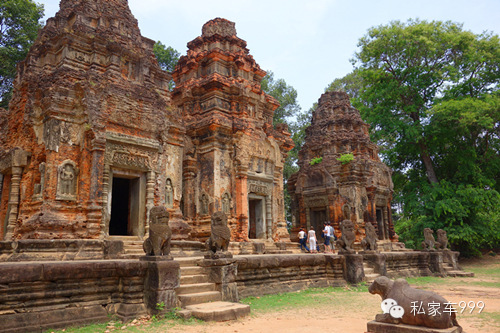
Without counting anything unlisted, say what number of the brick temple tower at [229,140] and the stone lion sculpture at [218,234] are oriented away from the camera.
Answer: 0

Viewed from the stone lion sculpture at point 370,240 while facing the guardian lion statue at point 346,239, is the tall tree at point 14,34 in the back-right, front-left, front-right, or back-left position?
front-right

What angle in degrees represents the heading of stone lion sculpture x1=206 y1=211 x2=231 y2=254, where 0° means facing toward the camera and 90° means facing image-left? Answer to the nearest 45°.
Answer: approximately 315°

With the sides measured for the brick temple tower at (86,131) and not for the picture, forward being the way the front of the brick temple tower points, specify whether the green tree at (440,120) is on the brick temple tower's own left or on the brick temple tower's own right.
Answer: on the brick temple tower's own left

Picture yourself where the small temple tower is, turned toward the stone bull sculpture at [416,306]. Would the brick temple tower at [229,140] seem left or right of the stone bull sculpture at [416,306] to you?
right

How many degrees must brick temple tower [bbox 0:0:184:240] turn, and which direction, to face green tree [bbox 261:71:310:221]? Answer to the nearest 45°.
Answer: approximately 90° to its left

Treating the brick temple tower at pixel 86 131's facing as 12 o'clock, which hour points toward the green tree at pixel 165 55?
The green tree is roughly at 8 o'clock from the brick temple tower.

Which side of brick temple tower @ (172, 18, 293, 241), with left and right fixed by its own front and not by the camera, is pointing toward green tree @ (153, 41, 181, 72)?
back

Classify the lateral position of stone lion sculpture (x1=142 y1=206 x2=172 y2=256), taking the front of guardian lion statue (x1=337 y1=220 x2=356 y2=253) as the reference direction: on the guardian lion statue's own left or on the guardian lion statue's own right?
on the guardian lion statue's own right

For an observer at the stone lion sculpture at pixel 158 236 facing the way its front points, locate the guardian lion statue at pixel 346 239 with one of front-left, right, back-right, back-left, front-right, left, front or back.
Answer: left

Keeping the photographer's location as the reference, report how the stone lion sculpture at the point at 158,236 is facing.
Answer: facing the viewer and to the right of the viewer

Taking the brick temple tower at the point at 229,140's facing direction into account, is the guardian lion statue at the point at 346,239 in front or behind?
in front

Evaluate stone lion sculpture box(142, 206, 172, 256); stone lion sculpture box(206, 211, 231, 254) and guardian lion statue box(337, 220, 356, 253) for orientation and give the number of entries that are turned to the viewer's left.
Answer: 0

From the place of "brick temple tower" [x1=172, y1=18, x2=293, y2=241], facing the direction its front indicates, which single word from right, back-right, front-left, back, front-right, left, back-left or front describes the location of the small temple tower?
left

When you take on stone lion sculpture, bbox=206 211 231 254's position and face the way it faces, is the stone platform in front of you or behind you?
in front

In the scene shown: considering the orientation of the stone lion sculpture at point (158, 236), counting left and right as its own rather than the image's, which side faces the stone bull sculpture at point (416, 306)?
front
